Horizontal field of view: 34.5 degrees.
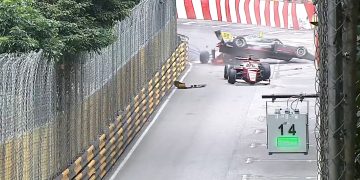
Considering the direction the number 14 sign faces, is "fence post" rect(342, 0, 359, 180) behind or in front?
in front

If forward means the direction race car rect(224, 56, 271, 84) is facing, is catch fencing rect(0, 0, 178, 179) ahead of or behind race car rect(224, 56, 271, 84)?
ahead

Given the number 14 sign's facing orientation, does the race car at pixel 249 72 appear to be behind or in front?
behind

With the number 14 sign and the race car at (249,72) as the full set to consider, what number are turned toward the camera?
2

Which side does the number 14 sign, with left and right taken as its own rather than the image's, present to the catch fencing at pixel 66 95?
right

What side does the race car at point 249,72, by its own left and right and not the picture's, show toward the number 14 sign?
front

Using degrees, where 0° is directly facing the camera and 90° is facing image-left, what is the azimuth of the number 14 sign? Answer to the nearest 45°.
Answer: approximately 0°
